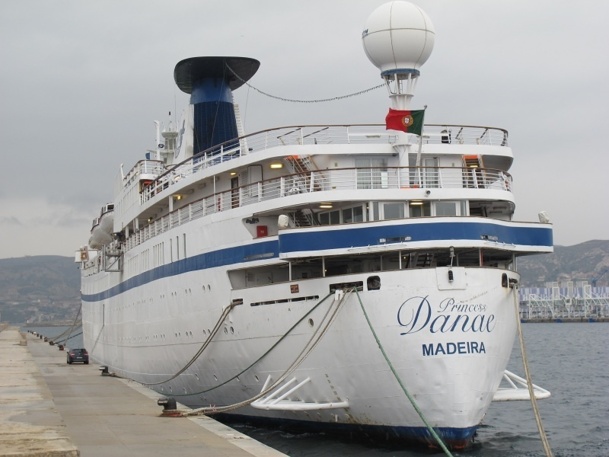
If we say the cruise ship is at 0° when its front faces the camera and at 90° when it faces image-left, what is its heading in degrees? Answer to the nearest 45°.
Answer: approximately 135°
